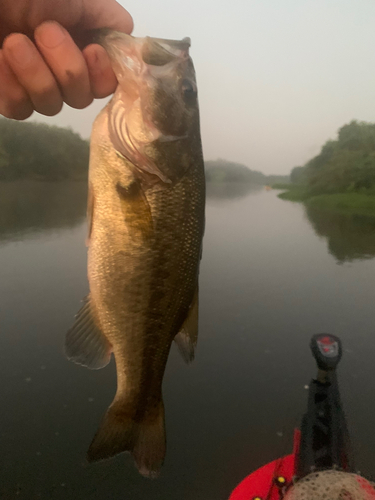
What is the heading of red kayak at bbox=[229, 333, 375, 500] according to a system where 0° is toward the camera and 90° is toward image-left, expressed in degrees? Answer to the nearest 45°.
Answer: approximately 180°
